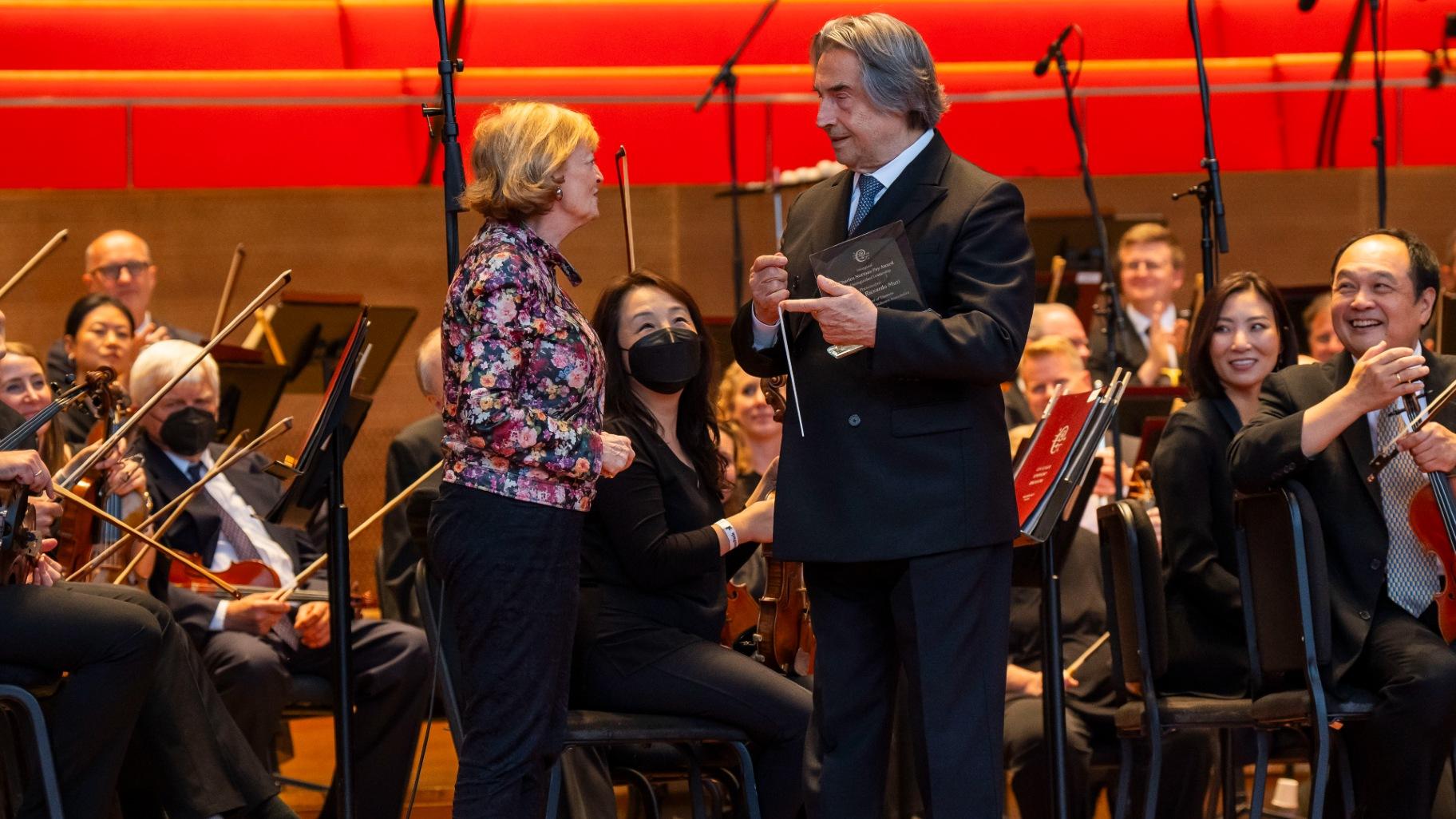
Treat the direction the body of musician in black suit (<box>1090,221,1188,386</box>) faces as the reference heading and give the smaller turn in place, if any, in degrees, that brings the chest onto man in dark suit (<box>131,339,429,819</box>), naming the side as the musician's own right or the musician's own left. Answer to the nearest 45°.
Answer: approximately 45° to the musician's own right

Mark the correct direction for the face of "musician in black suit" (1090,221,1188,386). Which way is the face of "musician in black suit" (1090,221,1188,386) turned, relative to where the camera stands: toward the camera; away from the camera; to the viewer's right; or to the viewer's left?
toward the camera

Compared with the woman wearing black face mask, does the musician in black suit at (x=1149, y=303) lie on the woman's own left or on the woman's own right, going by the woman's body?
on the woman's own left

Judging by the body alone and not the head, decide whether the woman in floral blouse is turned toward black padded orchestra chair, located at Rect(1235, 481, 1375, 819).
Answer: yes

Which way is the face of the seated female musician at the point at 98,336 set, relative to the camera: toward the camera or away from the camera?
toward the camera

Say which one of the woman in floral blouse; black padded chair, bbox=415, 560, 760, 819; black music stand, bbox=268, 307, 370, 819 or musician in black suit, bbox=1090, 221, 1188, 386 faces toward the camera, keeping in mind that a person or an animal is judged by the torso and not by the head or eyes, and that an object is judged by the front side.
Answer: the musician in black suit

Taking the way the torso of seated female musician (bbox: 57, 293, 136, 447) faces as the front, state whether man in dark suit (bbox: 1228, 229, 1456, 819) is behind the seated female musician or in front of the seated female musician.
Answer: in front

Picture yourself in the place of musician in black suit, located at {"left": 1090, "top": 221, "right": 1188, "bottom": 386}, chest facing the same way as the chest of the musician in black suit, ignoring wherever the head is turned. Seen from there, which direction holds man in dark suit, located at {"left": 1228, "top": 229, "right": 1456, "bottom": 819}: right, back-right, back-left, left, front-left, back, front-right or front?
front

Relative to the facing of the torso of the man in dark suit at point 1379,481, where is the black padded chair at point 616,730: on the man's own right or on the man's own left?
on the man's own right

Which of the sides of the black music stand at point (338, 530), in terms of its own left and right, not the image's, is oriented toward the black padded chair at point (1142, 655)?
back

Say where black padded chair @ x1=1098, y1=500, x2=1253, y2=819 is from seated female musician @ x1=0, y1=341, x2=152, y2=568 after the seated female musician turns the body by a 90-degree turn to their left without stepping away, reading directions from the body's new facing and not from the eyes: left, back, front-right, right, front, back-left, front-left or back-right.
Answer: right

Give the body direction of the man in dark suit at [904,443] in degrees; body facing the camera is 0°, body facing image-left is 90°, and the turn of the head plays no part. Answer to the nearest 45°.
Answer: approximately 45°

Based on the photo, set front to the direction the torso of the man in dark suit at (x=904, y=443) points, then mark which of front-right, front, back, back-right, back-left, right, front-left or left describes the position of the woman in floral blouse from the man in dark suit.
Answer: front-right

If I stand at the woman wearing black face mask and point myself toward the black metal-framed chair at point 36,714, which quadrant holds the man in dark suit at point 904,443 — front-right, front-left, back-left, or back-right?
back-left

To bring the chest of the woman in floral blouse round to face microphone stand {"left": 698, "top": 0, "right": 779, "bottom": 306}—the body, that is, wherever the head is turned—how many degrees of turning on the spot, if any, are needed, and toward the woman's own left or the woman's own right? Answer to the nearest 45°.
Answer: approximately 90° to the woman's own left
